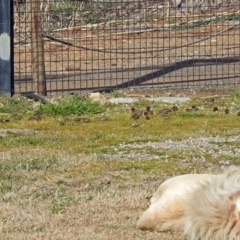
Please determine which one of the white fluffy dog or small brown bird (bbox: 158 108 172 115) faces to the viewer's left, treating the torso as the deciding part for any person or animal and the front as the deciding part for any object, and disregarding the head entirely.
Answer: the white fluffy dog

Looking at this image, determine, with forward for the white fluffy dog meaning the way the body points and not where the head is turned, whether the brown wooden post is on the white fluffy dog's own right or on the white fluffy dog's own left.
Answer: on the white fluffy dog's own right

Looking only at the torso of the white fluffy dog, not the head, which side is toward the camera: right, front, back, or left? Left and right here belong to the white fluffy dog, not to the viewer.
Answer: left
